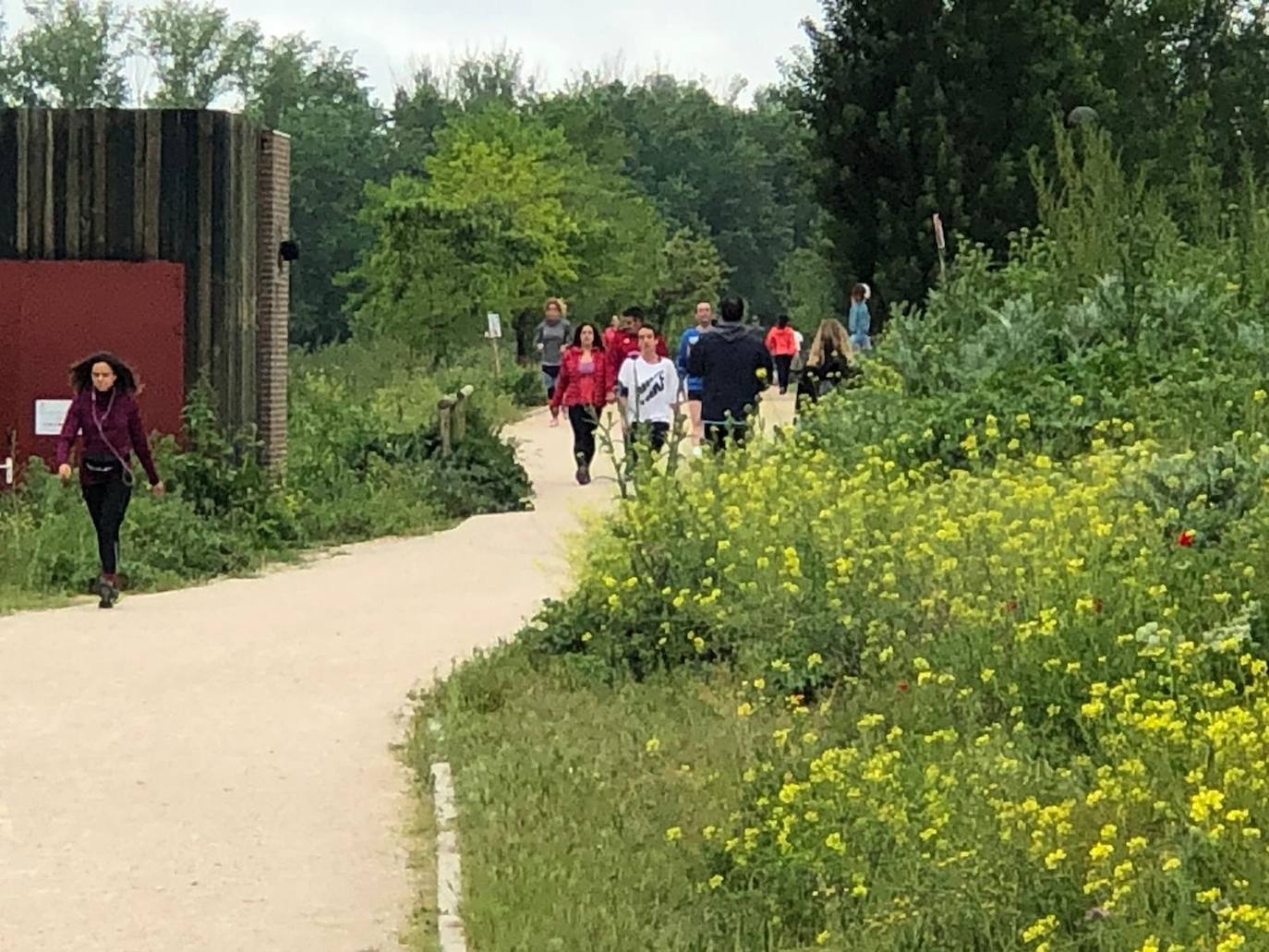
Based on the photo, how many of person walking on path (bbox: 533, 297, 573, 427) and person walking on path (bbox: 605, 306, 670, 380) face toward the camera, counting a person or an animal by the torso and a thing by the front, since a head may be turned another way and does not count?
2

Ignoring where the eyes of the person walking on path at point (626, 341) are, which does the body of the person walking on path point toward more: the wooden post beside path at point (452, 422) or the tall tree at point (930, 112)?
the wooden post beside path

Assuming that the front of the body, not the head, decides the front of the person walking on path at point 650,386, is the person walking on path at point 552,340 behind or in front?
behind

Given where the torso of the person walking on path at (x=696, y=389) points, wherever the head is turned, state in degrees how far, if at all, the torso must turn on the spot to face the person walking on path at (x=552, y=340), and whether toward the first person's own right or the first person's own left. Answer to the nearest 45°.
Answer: approximately 180°

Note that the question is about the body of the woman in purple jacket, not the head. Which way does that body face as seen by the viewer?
toward the camera

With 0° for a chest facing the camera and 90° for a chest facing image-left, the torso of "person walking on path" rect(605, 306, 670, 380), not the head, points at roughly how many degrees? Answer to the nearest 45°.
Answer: approximately 0°

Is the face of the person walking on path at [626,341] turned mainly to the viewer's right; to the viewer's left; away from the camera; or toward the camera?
toward the camera

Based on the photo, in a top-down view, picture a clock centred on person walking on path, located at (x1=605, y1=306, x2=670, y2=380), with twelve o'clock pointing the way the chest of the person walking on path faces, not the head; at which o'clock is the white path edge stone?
The white path edge stone is roughly at 12 o'clock from the person walking on path.

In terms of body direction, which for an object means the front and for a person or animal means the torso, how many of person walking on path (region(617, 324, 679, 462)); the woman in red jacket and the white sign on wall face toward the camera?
3

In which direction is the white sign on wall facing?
toward the camera

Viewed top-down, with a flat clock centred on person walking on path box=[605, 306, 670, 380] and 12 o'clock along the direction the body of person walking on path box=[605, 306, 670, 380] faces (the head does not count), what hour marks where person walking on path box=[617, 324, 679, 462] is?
person walking on path box=[617, 324, 679, 462] is roughly at 12 o'clock from person walking on path box=[605, 306, 670, 380].

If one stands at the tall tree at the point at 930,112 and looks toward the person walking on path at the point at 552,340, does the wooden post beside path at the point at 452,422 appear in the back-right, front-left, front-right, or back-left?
front-left

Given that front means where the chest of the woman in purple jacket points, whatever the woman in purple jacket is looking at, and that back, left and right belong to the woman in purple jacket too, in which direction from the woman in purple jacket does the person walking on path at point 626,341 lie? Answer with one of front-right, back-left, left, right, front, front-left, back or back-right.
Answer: back-left

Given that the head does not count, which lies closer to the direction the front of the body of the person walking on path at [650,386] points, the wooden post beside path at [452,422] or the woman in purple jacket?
the woman in purple jacket

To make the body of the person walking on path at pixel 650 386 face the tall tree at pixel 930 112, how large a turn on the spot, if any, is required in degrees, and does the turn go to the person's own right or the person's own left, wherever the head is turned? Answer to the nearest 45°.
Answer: approximately 180°

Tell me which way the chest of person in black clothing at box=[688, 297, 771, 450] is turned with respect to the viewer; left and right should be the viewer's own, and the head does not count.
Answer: facing away from the viewer

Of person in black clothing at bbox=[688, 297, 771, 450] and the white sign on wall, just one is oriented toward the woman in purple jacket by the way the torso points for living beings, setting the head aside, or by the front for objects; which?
the white sign on wall

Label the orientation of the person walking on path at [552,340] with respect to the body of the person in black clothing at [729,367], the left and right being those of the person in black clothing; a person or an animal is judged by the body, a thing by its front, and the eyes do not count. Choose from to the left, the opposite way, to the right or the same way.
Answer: the opposite way

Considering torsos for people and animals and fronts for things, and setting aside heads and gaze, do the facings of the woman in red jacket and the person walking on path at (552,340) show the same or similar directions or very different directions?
same or similar directions

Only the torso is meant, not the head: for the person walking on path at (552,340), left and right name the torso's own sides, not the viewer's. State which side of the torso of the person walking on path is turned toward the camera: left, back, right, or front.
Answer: front
